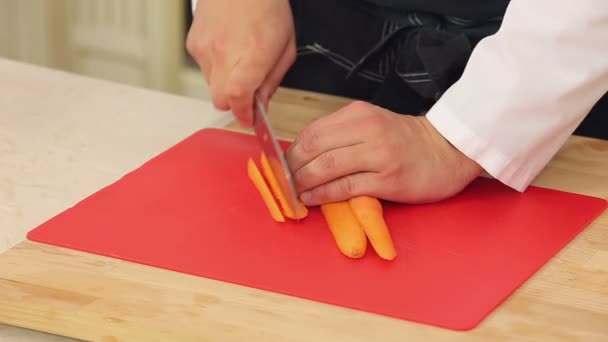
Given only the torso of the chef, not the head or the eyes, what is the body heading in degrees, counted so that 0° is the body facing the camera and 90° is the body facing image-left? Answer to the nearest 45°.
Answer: approximately 45°
